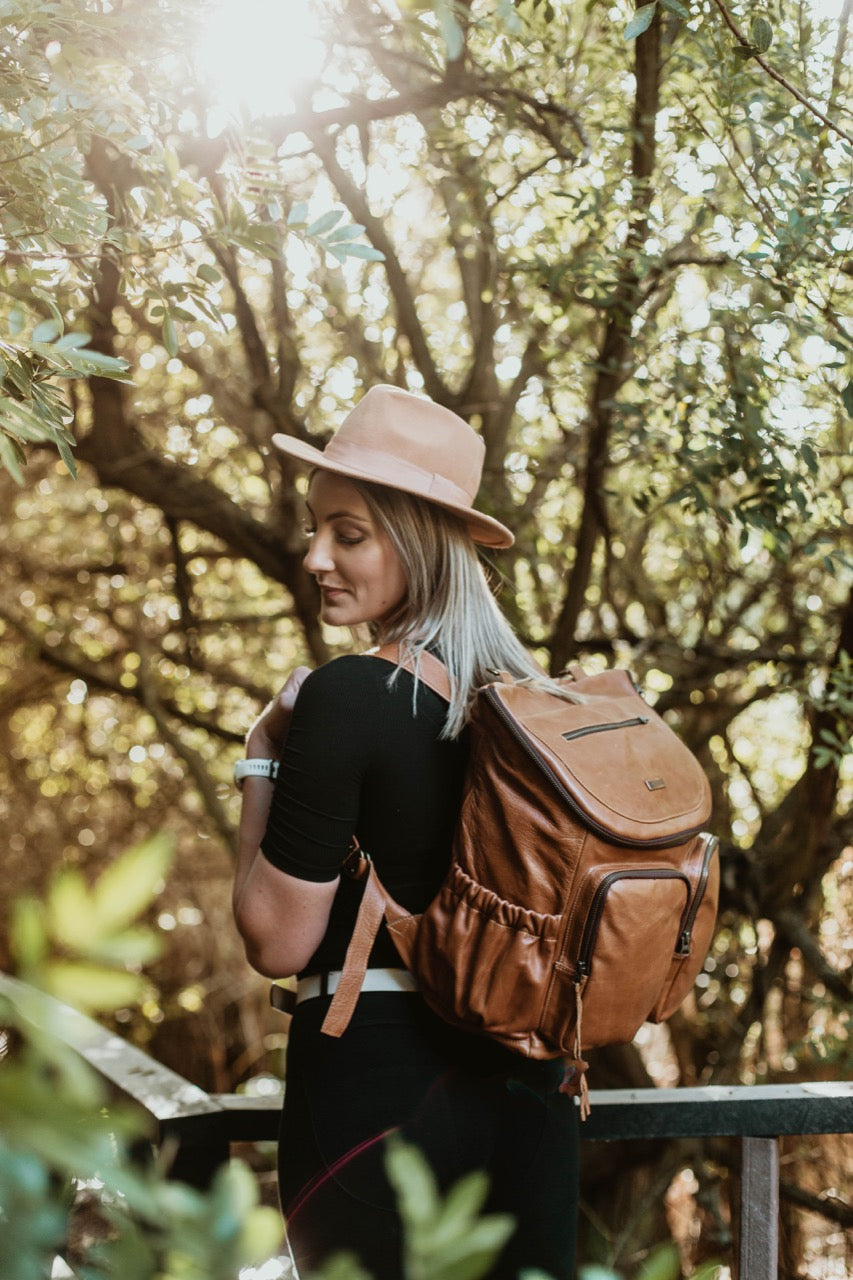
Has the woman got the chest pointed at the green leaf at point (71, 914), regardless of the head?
no

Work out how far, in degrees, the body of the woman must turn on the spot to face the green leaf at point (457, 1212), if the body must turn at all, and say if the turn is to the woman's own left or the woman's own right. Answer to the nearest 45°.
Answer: approximately 135° to the woman's own left

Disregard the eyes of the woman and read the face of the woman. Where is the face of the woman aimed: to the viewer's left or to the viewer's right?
to the viewer's left

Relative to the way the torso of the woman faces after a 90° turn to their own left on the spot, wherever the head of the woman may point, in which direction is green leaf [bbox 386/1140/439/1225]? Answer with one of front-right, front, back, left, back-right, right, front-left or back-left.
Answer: front-left

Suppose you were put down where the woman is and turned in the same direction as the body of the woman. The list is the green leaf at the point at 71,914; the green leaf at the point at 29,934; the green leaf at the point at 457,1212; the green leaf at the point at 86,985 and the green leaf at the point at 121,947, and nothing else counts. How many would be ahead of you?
0

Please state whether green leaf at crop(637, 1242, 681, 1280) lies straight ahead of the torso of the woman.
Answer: no

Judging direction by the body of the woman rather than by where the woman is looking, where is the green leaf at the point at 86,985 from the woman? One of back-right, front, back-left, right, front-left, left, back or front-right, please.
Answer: back-left

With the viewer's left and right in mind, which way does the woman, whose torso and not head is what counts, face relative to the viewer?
facing away from the viewer and to the left of the viewer

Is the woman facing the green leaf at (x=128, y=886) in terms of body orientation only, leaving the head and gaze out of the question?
no

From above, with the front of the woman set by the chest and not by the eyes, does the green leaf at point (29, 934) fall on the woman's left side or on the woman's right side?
on the woman's left side
